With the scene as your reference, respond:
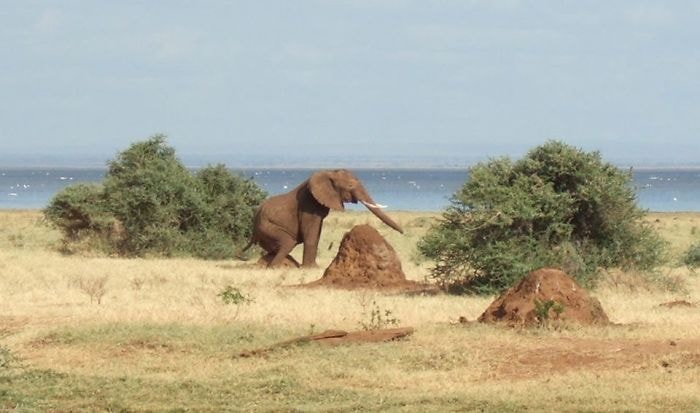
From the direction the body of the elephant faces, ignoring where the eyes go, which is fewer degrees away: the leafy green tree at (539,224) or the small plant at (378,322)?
the leafy green tree

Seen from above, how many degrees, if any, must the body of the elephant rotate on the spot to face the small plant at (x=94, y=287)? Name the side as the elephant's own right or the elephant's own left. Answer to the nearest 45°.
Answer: approximately 135° to the elephant's own right

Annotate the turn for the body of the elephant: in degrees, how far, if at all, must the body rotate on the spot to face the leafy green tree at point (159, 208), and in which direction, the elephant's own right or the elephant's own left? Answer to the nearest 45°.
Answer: approximately 135° to the elephant's own left

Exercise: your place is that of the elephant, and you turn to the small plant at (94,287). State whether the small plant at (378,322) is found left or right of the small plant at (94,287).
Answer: left

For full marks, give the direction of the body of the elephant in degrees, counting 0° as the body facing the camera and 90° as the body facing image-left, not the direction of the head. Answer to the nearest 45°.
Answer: approximately 270°

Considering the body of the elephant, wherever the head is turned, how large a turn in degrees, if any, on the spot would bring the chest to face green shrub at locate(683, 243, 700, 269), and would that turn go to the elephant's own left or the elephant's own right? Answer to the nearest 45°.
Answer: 0° — it already faces it

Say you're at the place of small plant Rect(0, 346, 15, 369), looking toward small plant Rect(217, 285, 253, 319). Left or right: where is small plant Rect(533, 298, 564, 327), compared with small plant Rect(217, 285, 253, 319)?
right

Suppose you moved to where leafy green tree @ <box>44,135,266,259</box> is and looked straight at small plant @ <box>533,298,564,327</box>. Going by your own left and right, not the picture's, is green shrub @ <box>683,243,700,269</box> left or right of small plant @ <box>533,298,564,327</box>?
left

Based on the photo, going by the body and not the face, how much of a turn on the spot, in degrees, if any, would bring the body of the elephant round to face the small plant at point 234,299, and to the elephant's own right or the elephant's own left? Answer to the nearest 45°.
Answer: approximately 90° to the elephant's own right

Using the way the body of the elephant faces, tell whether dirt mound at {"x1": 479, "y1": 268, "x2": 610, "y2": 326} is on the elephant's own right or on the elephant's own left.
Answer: on the elephant's own right
